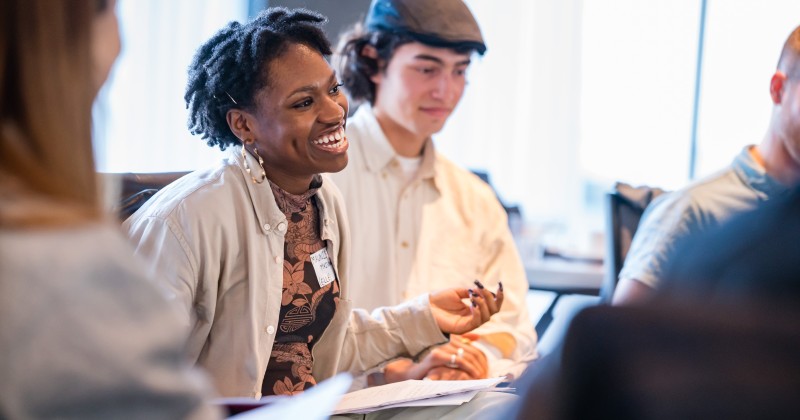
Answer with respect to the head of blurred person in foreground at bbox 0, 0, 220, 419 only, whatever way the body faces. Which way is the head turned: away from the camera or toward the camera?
away from the camera

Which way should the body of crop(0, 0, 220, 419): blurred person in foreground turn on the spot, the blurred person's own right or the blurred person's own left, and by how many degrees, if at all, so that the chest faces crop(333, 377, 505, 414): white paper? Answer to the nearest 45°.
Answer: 0° — they already face it

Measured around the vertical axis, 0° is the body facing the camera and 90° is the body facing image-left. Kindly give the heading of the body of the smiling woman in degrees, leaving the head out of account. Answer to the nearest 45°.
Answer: approximately 315°

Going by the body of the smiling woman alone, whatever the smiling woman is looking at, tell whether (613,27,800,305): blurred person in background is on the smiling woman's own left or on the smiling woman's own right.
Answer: on the smiling woman's own left

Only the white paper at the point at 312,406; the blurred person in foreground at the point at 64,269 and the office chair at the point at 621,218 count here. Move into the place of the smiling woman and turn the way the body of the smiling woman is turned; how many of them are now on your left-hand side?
1

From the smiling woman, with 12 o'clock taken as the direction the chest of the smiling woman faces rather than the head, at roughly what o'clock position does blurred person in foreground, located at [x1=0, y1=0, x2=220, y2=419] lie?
The blurred person in foreground is roughly at 2 o'clock from the smiling woman.

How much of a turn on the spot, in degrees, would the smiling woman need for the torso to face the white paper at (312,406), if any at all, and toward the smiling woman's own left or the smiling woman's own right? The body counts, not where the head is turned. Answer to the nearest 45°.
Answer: approximately 45° to the smiling woman's own right

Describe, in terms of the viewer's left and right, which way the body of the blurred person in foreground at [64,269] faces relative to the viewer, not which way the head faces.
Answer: facing away from the viewer and to the right of the viewer

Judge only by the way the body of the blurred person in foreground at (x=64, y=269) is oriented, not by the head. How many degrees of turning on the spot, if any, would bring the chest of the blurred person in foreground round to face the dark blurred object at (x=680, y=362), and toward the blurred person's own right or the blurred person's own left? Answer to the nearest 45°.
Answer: approximately 90° to the blurred person's own right
